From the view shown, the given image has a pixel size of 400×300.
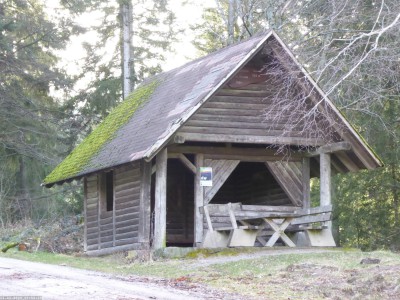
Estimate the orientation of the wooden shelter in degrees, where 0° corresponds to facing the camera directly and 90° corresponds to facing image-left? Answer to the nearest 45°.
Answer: approximately 315°
